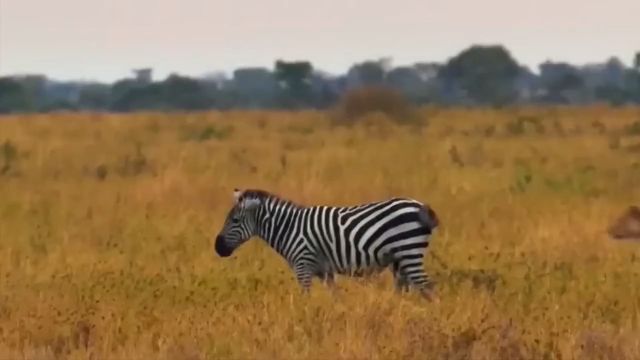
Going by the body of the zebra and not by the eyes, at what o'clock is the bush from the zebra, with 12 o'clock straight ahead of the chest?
The bush is roughly at 3 o'clock from the zebra.

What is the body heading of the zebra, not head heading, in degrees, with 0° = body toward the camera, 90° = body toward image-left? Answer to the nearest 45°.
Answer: approximately 90°
